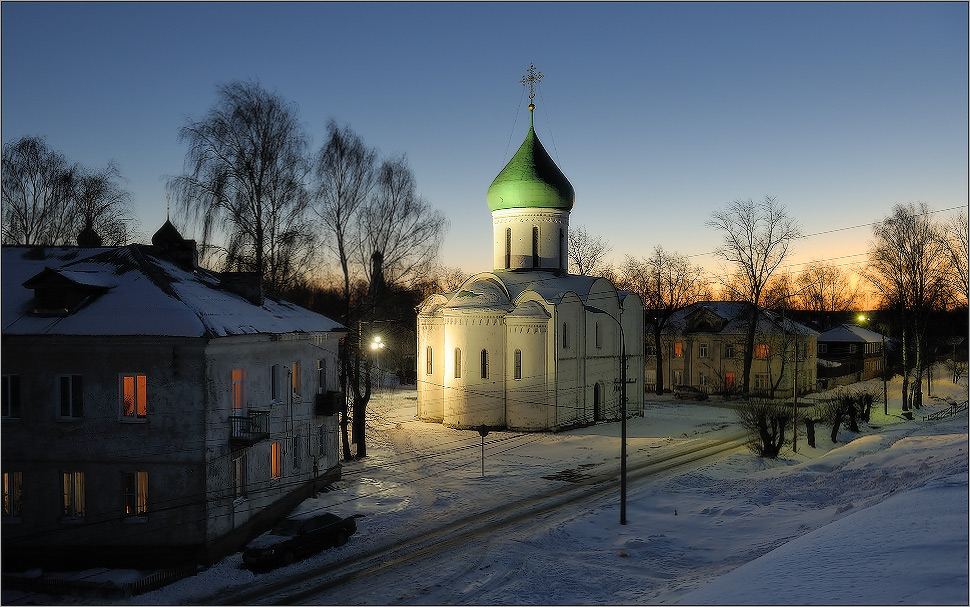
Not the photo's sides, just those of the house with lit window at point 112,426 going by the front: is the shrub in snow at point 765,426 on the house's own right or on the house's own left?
on the house's own left

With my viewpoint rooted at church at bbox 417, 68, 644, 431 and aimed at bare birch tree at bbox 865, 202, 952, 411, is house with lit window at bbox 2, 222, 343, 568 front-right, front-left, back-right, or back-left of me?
back-right

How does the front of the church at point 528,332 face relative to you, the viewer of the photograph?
facing away from the viewer and to the right of the viewer
